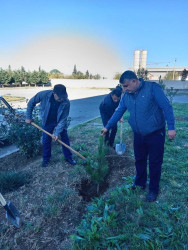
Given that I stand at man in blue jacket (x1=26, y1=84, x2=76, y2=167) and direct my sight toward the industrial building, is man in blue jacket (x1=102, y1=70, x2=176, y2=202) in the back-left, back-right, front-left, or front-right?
back-right

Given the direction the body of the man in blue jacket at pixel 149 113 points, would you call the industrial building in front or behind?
behind

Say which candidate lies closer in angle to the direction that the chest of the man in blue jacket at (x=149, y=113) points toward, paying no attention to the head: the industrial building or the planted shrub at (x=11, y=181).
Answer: the planted shrub

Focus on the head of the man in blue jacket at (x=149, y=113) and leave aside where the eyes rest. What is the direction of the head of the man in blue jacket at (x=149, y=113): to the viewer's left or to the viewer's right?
to the viewer's left

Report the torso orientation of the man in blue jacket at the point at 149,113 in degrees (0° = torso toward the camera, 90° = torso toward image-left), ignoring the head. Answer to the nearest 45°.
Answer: approximately 45°

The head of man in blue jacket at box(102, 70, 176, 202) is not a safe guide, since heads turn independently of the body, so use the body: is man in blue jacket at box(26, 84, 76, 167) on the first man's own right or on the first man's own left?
on the first man's own right

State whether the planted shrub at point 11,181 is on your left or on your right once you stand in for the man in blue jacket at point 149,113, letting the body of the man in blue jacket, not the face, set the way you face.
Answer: on your right

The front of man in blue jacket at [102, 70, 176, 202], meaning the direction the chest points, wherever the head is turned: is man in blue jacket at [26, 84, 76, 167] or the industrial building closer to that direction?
the man in blue jacket
